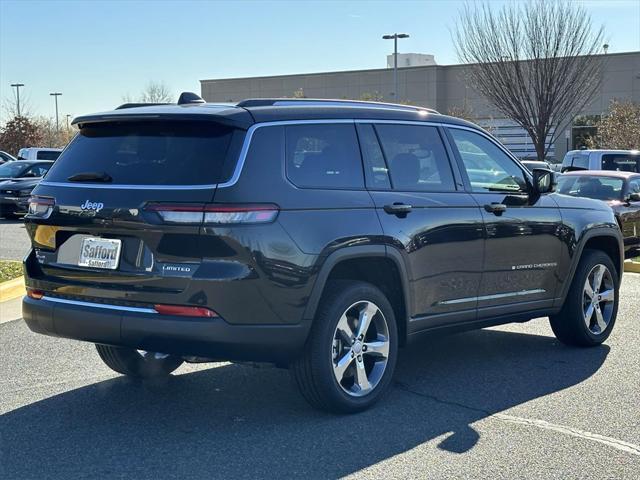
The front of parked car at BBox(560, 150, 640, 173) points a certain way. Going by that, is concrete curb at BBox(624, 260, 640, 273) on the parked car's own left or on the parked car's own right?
on the parked car's own left

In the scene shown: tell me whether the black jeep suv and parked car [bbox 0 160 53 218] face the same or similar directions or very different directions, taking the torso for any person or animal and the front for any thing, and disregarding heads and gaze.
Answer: very different directions

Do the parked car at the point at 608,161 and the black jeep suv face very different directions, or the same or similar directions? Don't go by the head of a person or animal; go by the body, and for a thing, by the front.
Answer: very different directions

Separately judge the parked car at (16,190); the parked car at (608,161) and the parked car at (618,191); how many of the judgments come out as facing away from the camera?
0

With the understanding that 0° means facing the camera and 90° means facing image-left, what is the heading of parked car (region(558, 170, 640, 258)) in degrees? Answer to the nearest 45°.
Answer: approximately 45°

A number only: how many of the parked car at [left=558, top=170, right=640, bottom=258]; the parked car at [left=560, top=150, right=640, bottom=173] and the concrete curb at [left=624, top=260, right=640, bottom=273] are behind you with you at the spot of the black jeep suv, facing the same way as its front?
0

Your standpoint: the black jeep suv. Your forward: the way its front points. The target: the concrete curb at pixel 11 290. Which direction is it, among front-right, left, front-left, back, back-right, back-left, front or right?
left

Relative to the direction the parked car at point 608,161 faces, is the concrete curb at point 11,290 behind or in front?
in front

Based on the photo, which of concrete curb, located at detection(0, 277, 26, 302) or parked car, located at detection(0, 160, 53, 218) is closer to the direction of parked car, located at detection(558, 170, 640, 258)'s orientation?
the concrete curb

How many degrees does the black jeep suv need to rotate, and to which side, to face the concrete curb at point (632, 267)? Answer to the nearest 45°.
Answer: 0° — it already faces it

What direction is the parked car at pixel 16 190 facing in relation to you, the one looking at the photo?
facing the viewer and to the left of the viewer

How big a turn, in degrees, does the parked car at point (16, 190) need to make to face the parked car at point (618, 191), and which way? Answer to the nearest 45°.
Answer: approximately 90° to its left

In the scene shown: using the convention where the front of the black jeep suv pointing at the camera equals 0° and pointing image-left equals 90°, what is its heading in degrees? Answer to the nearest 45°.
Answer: approximately 225°
